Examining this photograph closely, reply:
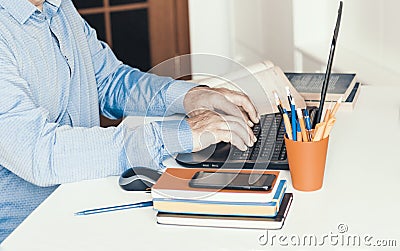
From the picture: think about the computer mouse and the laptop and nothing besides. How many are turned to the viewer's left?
1

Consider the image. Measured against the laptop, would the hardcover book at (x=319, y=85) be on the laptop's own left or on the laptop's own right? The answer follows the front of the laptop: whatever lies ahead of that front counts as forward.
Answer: on the laptop's own right

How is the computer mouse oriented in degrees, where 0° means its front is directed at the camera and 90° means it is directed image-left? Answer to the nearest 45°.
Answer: approximately 270°

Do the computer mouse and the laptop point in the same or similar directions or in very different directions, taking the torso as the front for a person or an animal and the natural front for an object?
very different directions

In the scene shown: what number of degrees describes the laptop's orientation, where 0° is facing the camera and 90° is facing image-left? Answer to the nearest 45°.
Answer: approximately 90°
